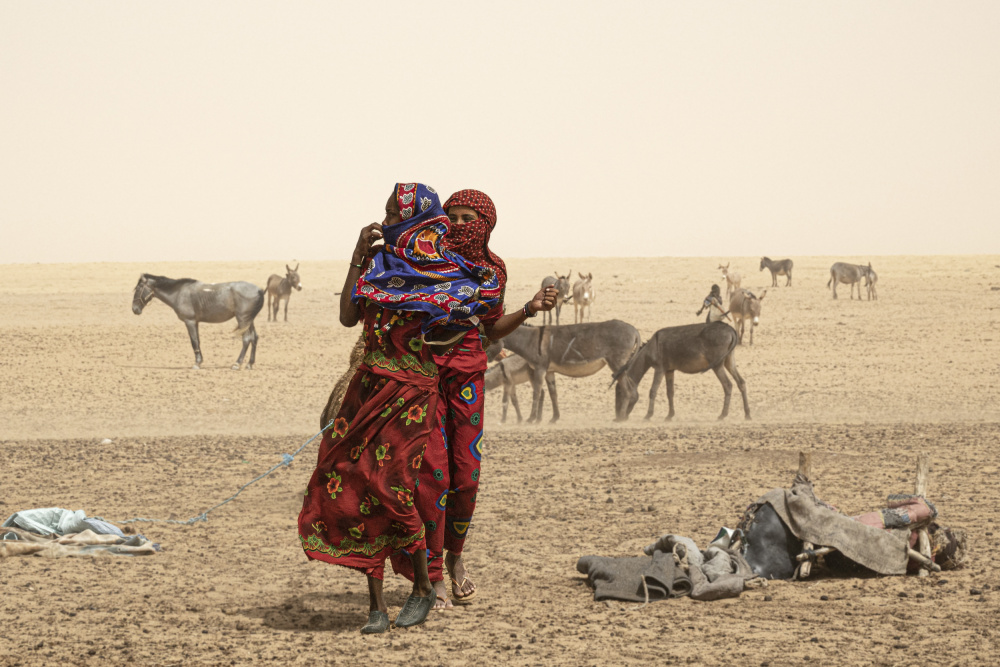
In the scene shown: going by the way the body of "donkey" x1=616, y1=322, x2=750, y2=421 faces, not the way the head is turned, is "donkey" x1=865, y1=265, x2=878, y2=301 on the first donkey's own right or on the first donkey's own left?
on the first donkey's own right

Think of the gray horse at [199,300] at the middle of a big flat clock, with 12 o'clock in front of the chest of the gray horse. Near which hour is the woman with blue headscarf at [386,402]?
The woman with blue headscarf is roughly at 9 o'clock from the gray horse.

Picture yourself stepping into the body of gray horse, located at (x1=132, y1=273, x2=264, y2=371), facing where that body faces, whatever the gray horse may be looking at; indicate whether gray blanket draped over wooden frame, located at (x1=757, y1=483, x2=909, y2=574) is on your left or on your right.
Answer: on your left

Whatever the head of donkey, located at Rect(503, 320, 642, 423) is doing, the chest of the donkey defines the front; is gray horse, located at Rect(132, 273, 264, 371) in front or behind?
in front

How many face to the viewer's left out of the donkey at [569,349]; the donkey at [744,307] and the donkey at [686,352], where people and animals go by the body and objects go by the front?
2

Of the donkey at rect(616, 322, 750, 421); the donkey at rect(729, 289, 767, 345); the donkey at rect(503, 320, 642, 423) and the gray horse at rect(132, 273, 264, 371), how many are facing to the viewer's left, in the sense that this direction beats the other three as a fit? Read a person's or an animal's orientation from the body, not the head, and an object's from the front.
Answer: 3

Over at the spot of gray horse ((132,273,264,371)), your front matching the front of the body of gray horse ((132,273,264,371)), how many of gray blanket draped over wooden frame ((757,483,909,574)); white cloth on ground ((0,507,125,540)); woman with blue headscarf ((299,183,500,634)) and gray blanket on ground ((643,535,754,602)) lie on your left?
4

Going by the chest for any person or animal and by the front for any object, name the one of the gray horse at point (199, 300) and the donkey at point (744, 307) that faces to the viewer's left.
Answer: the gray horse

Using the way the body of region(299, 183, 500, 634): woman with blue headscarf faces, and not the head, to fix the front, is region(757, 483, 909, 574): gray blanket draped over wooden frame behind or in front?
behind

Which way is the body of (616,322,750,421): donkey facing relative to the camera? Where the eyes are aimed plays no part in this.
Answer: to the viewer's left

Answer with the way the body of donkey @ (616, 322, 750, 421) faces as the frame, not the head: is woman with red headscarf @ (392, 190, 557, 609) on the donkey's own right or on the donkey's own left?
on the donkey's own left

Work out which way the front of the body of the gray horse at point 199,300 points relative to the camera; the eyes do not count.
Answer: to the viewer's left

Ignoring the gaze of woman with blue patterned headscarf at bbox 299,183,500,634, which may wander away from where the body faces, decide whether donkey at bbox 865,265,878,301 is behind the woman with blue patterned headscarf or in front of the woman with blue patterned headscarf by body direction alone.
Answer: behind

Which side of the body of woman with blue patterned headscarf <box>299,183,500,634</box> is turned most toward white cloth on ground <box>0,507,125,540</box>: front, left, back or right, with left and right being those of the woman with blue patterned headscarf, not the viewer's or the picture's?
right

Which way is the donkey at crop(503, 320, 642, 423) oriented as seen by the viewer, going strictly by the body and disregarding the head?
to the viewer's left
